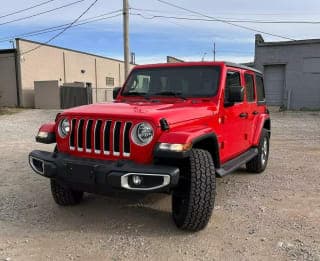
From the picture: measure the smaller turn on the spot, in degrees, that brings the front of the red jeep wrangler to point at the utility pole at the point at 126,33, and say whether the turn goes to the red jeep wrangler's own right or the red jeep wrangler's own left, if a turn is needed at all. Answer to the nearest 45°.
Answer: approximately 135° to the red jeep wrangler's own right

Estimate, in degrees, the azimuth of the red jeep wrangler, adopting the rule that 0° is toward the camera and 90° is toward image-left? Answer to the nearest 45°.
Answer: approximately 45°
